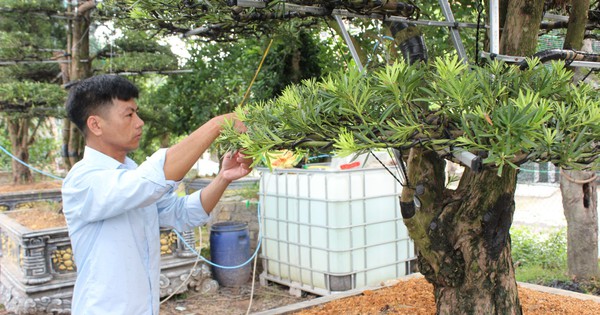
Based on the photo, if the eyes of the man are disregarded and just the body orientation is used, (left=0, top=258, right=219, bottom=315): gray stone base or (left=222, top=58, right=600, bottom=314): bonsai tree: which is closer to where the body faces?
the bonsai tree

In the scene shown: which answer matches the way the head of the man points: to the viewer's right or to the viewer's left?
to the viewer's right

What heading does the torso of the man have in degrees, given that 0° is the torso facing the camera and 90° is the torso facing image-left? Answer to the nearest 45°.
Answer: approximately 270°

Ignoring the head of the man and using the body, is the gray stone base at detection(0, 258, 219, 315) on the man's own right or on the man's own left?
on the man's own left

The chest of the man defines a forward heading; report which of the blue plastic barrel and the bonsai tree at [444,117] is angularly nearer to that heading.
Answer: the bonsai tree

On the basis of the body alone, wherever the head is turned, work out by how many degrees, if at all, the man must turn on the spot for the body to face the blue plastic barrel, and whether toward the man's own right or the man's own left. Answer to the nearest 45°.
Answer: approximately 90° to the man's own left
